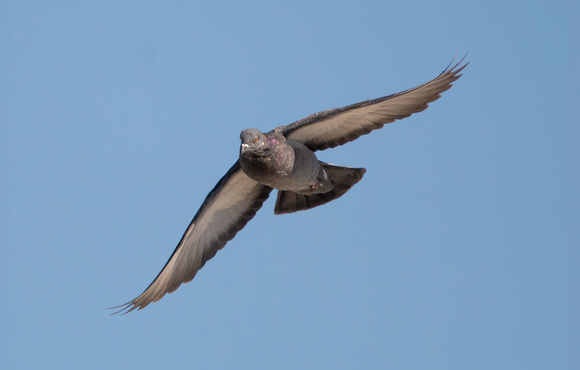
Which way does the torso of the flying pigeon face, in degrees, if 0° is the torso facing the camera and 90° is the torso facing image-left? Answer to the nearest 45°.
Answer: approximately 45°
